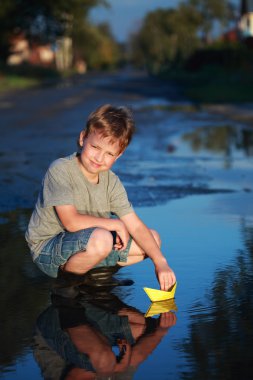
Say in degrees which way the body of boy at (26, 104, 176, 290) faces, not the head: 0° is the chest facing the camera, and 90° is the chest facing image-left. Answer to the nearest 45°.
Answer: approximately 315°
